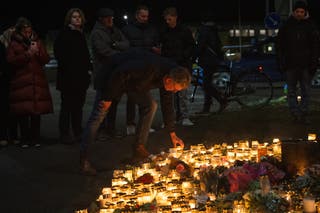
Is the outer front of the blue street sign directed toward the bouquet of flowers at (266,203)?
yes

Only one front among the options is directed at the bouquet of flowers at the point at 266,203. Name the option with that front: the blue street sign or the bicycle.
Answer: the blue street sign

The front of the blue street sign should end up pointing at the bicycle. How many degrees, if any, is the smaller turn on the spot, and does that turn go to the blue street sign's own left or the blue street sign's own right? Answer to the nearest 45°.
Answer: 0° — it already faces it

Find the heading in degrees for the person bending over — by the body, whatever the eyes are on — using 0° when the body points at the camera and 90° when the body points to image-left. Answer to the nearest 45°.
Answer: approximately 270°
